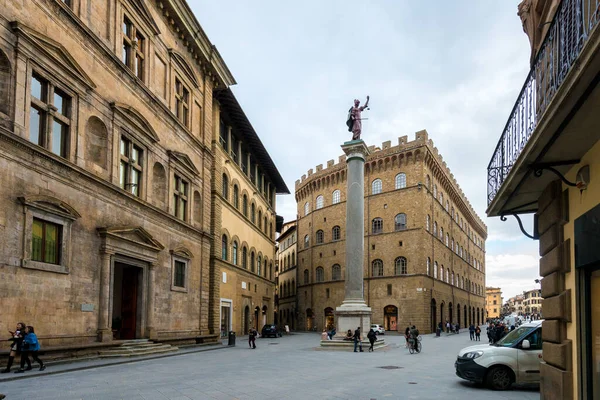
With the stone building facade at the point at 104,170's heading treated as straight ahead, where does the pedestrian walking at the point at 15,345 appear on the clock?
The pedestrian walking is roughly at 2 o'clock from the stone building facade.

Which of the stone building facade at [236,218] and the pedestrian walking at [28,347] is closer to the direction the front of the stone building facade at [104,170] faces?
the pedestrian walking

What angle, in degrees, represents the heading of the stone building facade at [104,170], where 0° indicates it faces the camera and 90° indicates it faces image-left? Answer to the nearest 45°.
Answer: approximately 315°

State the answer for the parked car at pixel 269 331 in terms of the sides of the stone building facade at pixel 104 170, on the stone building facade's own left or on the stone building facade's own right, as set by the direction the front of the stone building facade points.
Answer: on the stone building facade's own left

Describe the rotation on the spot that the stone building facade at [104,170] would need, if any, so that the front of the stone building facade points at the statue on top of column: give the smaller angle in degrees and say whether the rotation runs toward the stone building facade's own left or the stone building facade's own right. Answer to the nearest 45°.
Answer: approximately 90° to the stone building facade's own left

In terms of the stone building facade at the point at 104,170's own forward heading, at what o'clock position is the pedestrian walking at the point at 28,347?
The pedestrian walking is roughly at 2 o'clock from the stone building facade.
